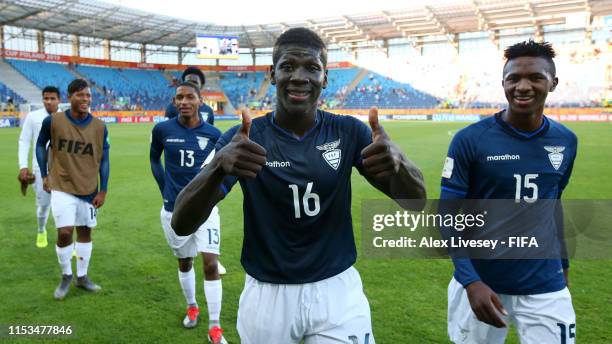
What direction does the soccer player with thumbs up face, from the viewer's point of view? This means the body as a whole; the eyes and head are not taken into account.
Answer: toward the camera

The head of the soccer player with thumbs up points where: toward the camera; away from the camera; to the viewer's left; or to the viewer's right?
toward the camera
